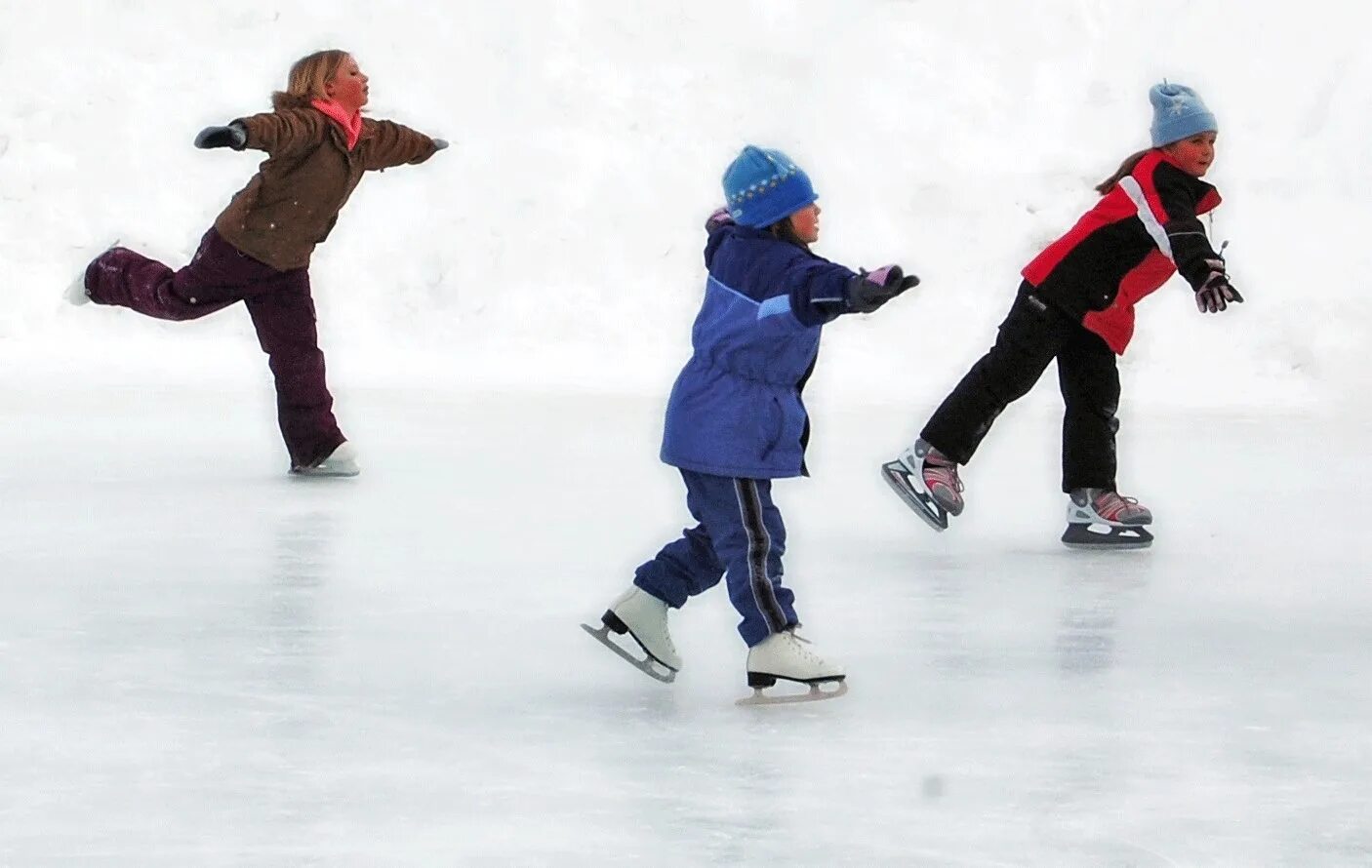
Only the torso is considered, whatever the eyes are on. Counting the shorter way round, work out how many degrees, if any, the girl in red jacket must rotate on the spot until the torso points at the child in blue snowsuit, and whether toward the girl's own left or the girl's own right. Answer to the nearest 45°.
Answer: approximately 90° to the girl's own right

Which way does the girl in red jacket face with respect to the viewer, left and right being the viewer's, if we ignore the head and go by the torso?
facing to the right of the viewer

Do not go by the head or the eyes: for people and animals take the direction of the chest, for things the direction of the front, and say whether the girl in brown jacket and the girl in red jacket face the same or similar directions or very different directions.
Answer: same or similar directions

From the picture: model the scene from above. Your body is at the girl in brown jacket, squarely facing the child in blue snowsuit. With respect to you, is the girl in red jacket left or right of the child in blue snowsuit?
left

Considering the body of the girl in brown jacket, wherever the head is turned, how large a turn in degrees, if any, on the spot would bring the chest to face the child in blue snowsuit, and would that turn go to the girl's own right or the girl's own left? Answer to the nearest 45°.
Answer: approximately 90° to the girl's own right

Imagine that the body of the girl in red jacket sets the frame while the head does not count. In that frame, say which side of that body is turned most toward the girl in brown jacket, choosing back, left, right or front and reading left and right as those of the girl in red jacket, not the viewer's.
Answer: back

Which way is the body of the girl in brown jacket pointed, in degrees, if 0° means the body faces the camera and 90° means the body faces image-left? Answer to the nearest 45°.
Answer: approximately 270°

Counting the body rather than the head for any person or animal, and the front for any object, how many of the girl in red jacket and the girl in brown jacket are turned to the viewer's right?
2

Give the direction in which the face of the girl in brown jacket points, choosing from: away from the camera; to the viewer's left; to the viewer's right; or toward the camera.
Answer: to the viewer's right

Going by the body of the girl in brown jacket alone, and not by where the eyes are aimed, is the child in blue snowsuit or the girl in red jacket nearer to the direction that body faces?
the girl in red jacket

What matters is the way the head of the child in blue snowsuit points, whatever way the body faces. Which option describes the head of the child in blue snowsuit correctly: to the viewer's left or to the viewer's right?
to the viewer's right

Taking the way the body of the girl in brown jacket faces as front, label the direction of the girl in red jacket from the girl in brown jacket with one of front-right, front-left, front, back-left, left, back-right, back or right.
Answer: front-right
